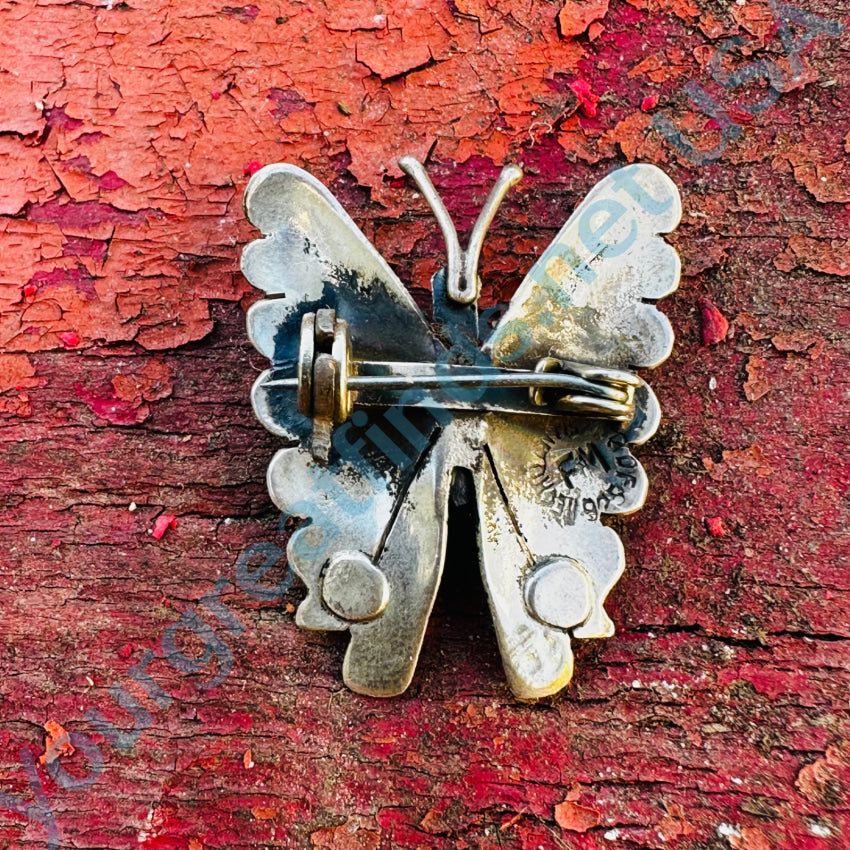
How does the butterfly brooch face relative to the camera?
away from the camera
